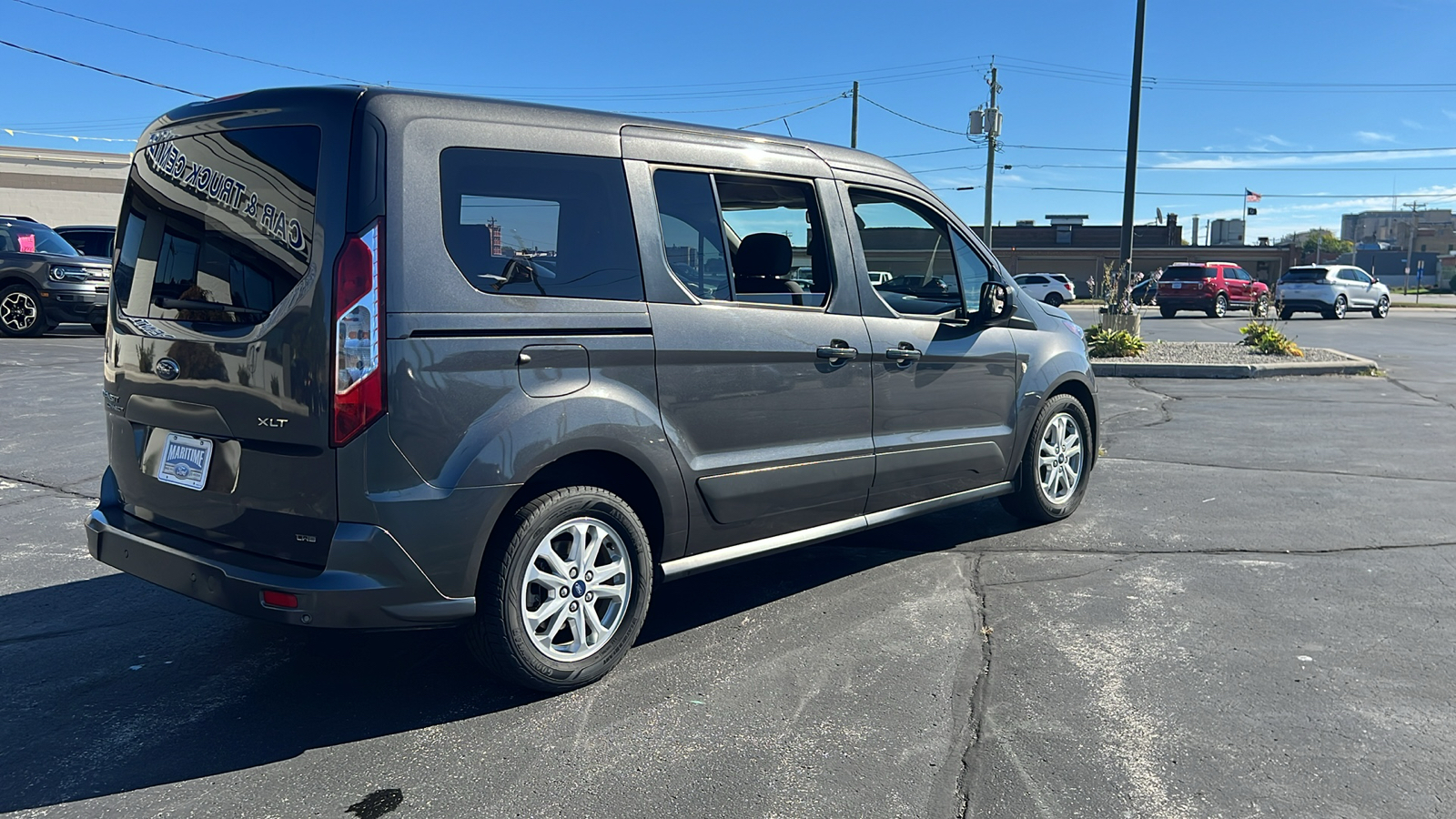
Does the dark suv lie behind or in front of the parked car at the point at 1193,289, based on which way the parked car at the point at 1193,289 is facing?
behind

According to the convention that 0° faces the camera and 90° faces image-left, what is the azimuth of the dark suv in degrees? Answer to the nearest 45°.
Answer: approximately 315°

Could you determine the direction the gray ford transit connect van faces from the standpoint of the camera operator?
facing away from the viewer and to the right of the viewer

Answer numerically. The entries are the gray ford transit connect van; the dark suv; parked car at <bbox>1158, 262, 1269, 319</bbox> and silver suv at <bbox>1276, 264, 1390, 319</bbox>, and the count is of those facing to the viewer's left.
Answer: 0

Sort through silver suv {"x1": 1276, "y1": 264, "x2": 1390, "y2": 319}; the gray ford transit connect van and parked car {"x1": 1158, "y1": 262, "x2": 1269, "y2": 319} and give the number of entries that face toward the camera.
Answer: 0

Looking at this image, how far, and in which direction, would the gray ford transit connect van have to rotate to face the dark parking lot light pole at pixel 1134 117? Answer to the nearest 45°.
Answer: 0° — it already faces it

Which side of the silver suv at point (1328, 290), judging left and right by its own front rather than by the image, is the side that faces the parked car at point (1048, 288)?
left

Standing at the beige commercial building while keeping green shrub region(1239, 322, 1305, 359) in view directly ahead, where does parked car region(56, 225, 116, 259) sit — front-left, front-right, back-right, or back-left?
front-right

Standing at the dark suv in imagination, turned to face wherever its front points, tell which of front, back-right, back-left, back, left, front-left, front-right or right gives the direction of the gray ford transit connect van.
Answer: front-right

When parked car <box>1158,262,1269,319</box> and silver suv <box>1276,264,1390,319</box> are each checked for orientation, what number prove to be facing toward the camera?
0

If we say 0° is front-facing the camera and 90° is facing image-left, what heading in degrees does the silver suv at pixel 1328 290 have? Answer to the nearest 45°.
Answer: approximately 225°

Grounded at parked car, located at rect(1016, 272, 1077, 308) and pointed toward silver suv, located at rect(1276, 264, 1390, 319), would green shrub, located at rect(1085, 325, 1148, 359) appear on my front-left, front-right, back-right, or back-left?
front-right

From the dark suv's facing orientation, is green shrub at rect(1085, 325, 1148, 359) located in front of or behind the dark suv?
in front
